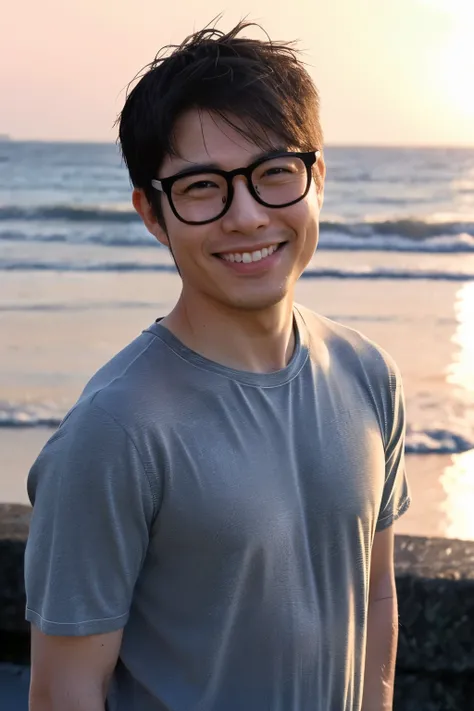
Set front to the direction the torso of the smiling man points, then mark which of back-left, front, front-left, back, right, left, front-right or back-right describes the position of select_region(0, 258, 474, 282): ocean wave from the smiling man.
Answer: back-left

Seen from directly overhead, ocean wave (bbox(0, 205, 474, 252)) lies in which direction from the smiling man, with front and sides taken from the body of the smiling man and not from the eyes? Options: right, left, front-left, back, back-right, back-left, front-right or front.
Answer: back-left

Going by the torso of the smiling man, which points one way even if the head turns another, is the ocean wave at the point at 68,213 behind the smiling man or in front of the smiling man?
behind

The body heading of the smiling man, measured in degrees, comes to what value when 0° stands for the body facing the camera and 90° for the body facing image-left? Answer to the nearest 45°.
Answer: approximately 315°

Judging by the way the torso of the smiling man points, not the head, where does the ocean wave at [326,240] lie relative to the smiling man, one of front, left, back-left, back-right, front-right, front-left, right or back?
back-left
